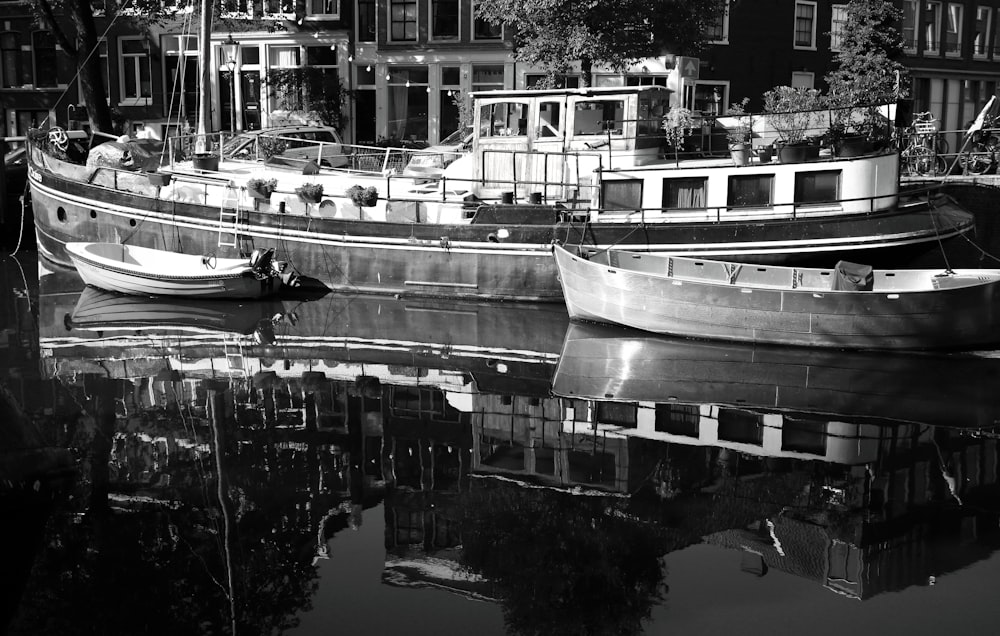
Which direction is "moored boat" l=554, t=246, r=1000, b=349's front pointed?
to the viewer's left

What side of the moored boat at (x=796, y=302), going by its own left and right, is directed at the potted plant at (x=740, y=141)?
right

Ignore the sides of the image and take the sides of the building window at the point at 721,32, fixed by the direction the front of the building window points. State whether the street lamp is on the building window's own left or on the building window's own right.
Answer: on the building window's own right

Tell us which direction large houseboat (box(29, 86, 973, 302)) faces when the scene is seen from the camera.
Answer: facing to the left of the viewer

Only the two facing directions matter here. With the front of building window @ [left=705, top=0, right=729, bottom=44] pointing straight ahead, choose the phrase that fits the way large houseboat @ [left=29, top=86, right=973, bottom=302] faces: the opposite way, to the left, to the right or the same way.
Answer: to the right

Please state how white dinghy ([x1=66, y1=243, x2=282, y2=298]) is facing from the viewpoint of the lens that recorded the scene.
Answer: facing to the left of the viewer

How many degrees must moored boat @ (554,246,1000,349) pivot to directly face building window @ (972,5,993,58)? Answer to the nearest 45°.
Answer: approximately 90° to its right

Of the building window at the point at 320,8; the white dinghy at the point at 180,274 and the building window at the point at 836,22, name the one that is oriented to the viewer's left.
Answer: the white dinghy
